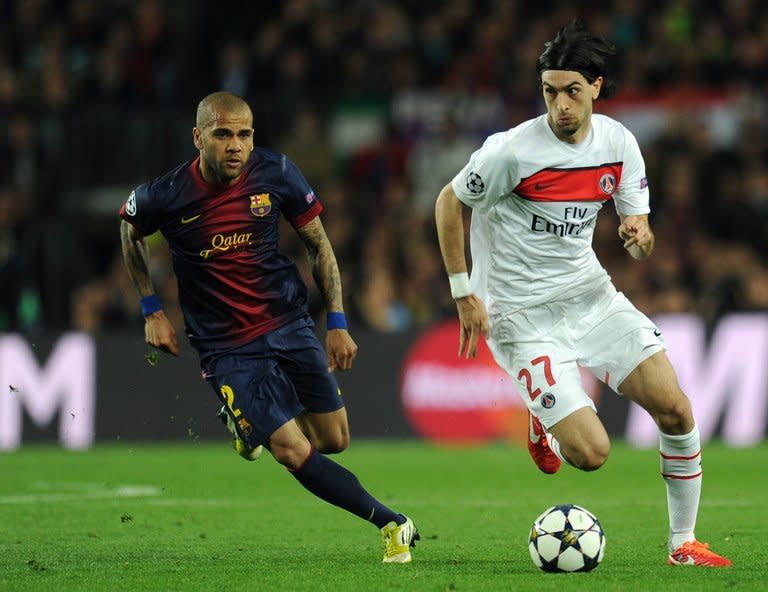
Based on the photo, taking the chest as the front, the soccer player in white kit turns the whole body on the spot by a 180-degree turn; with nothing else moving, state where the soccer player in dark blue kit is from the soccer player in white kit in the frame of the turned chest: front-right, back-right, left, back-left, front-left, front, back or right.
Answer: front-left

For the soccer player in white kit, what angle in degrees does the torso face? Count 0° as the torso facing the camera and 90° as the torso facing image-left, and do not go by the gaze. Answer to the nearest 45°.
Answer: approximately 315°

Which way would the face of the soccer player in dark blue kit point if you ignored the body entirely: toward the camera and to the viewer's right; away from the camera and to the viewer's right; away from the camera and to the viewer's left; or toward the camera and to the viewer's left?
toward the camera and to the viewer's right

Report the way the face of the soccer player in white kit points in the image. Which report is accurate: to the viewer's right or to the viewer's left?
to the viewer's left
